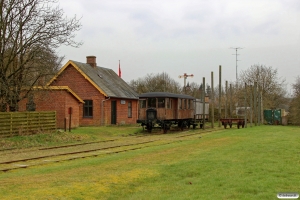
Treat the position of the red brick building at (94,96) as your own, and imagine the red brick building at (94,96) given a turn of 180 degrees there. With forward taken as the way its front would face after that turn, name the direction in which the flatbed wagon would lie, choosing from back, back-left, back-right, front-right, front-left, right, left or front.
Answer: back-right

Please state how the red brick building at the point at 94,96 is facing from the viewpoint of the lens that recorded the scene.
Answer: facing the viewer and to the right of the viewer

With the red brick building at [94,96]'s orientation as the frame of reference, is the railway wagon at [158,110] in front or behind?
in front
